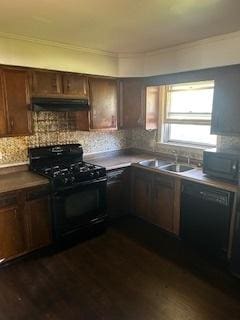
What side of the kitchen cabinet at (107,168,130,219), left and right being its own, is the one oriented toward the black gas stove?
right

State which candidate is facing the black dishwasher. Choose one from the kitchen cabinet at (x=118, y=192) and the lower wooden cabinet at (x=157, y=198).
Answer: the kitchen cabinet

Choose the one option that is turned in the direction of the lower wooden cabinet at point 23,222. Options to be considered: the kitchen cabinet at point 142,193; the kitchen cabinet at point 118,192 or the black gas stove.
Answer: the kitchen cabinet at point 142,193

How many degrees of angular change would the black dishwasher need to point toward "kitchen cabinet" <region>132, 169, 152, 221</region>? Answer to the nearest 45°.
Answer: approximately 90° to its right

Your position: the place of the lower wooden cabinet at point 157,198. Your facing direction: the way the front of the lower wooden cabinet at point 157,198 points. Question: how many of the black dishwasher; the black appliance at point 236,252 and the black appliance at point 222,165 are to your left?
3

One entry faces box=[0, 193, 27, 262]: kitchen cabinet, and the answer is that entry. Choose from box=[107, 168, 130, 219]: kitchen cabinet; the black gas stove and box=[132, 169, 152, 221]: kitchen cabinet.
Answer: box=[132, 169, 152, 221]: kitchen cabinet

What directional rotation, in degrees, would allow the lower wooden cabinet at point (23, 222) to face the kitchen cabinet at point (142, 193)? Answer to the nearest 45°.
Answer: approximately 45° to its left

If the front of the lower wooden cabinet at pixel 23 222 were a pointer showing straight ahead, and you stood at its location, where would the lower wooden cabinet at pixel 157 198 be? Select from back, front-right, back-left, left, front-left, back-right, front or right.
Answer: front-left
